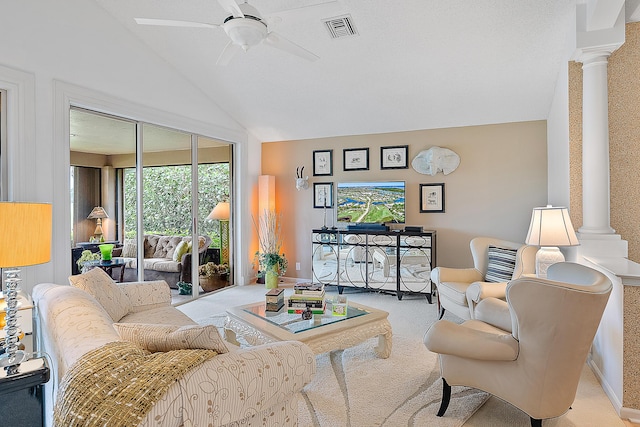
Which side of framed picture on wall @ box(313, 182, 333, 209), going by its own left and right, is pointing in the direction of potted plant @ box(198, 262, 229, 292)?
right

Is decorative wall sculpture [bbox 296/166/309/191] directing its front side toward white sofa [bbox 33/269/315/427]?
yes

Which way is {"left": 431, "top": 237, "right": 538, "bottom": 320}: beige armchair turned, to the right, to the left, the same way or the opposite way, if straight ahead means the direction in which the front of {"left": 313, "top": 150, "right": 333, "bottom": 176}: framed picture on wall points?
to the right

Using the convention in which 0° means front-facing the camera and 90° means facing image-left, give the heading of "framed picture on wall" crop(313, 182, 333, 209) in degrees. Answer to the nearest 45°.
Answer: approximately 0°

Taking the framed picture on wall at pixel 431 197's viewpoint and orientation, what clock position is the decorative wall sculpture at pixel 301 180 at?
The decorative wall sculpture is roughly at 3 o'clock from the framed picture on wall.

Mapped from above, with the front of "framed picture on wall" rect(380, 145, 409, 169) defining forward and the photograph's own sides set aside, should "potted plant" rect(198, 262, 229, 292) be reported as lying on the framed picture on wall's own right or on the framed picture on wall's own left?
on the framed picture on wall's own right

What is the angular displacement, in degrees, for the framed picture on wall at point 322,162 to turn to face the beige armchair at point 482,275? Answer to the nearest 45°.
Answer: approximately 45° to its left

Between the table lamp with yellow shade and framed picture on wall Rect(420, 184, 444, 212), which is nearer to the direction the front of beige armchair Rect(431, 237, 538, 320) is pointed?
the table lamp with yellow shade

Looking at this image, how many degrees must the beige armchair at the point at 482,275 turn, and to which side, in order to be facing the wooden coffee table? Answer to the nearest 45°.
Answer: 0° — it already faces it
